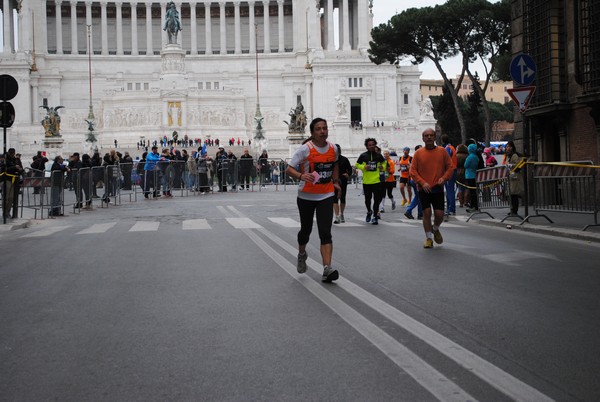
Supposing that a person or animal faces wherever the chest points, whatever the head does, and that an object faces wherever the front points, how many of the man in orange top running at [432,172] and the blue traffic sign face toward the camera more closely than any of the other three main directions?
2

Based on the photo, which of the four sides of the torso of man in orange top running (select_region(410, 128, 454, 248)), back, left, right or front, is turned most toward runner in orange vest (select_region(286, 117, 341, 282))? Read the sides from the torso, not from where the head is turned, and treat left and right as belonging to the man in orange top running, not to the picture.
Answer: front

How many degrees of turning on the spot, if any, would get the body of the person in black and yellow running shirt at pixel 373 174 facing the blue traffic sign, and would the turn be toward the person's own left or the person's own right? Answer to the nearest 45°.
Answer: approximately 90° to the person's own left

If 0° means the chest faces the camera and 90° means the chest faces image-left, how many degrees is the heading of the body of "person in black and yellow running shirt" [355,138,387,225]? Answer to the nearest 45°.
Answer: approximately 0°

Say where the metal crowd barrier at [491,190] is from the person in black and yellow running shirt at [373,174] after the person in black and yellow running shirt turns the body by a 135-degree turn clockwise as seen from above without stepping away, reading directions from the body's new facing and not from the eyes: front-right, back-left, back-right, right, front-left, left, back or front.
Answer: right

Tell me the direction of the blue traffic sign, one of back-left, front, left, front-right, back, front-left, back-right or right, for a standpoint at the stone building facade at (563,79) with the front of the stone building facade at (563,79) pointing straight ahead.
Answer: front-left

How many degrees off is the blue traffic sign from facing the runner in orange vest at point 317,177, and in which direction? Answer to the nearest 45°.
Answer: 0° — it already faces them

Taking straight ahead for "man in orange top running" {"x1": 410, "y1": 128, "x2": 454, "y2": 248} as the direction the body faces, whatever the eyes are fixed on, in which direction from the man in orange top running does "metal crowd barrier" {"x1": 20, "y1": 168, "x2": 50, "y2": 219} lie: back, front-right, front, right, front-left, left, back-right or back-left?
back-right

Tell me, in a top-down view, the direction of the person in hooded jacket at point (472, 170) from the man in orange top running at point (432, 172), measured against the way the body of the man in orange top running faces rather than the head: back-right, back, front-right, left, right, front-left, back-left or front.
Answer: back
